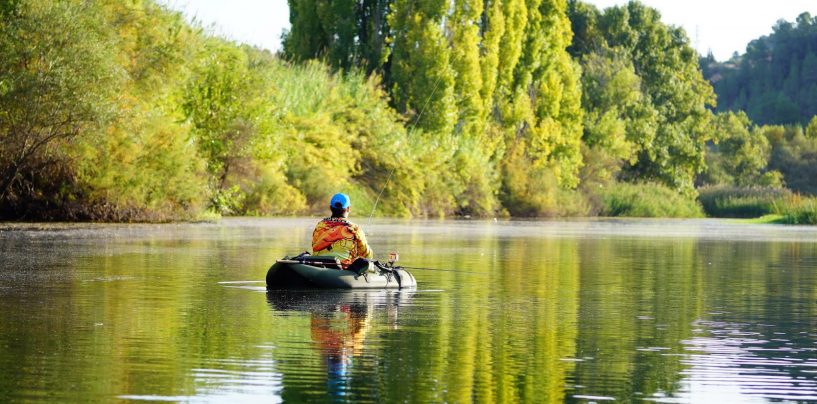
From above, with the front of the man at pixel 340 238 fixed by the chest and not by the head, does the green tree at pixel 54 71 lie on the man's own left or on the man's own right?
on the man's own left

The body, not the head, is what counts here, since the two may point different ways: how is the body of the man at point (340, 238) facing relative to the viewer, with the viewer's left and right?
facing away from the viewer and to the right of the viewer
